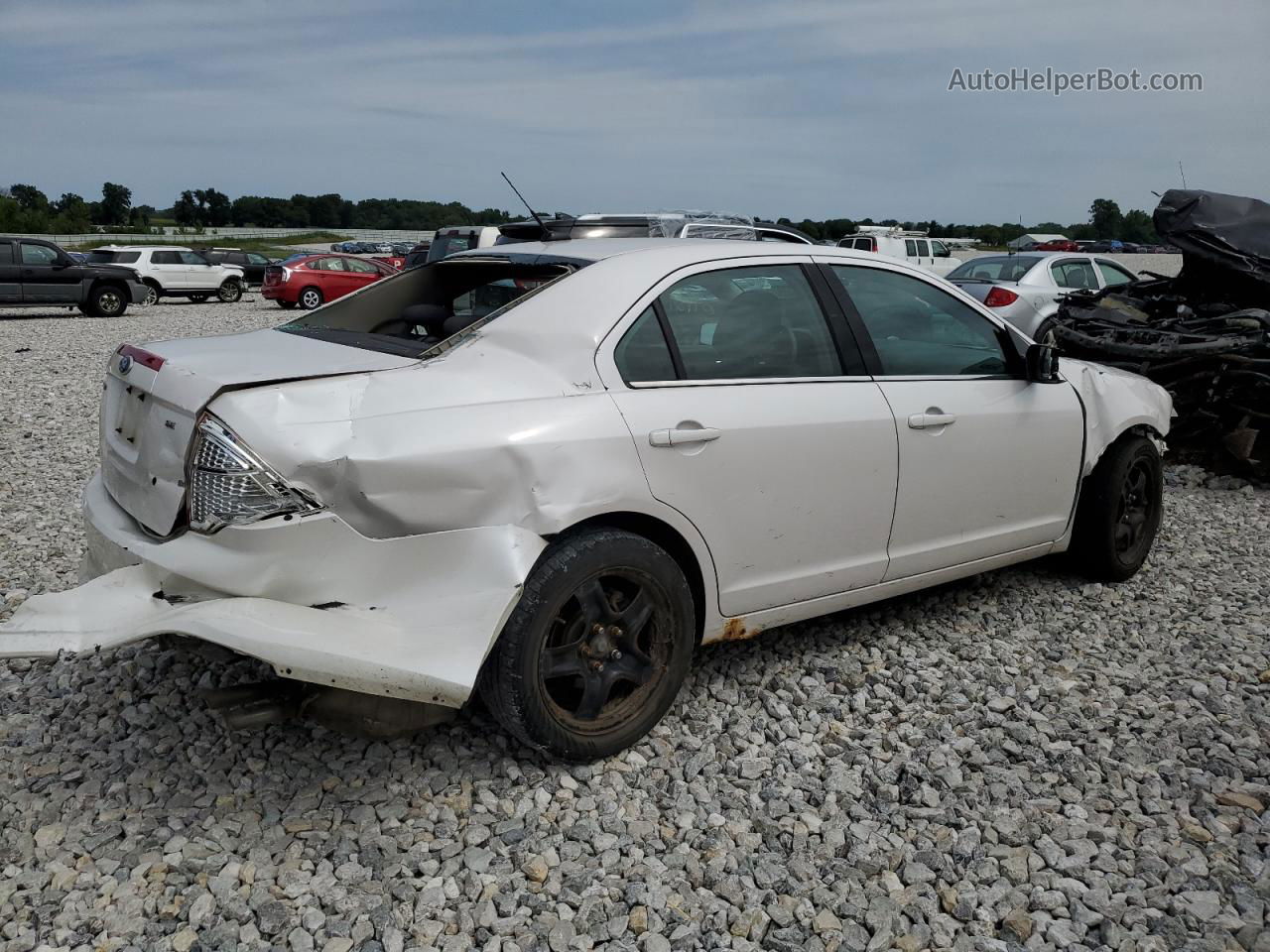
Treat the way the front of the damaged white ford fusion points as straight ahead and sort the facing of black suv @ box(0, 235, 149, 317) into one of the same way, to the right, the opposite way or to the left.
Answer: the same way

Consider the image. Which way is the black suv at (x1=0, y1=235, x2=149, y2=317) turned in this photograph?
to the viewer's right

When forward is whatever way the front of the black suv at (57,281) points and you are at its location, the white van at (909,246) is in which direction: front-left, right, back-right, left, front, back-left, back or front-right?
front

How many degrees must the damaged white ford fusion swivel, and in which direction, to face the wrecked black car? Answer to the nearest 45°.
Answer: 0° — it already faces it

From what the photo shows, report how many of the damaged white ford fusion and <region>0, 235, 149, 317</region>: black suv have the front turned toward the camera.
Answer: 0

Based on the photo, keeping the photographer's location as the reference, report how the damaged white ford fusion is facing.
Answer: facing away from the viewer and to the right of the viewer

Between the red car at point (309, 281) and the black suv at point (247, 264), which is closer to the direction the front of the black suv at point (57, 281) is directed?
the red car

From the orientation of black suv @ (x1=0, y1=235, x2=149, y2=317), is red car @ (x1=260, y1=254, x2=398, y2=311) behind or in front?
in front

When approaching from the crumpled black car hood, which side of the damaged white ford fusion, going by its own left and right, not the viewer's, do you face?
front

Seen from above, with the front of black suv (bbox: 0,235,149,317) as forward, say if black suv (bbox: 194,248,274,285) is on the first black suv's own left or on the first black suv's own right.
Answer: on the first black suv's own left

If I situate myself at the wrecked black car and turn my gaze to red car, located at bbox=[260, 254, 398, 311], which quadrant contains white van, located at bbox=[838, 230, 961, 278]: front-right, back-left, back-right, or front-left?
front-right

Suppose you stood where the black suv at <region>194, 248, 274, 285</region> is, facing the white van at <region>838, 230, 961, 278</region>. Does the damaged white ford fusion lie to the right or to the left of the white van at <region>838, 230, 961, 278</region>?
right

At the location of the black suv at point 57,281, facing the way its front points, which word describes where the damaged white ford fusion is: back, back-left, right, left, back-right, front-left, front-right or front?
right

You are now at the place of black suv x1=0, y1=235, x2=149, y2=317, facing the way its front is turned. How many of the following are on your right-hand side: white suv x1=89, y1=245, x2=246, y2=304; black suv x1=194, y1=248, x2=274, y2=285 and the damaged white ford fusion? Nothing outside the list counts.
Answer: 1

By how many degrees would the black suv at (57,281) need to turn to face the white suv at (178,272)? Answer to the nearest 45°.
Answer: approximately 45° to its left
